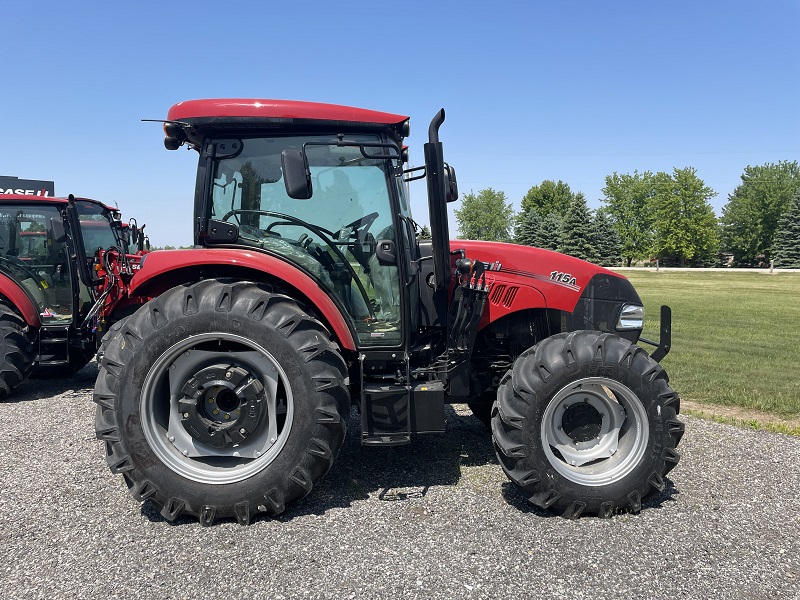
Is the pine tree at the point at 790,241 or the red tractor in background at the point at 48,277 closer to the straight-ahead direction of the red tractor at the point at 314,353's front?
the pine tree

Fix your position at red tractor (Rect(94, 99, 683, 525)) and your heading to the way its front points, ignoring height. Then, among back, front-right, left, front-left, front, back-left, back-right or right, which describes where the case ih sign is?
back-left

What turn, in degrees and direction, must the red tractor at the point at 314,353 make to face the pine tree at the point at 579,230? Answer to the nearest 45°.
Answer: approximately 90° to its left

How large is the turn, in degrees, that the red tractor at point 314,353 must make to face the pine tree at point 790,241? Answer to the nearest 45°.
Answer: approximately 45° to its left

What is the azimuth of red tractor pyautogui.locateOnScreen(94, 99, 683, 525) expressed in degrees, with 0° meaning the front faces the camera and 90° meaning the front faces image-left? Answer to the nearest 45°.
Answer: approximately 270°

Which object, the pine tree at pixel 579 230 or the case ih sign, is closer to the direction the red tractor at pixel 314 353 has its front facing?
the pine tree

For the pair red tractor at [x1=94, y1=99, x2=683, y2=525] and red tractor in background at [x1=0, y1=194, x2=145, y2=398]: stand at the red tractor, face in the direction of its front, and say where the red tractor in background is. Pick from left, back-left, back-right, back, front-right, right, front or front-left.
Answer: back-left

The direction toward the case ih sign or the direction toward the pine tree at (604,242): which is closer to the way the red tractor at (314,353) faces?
the pine tree

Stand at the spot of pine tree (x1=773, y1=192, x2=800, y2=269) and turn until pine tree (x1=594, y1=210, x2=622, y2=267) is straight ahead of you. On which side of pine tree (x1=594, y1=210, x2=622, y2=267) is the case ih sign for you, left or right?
left

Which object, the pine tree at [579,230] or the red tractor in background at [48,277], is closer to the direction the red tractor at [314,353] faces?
the pine tree
